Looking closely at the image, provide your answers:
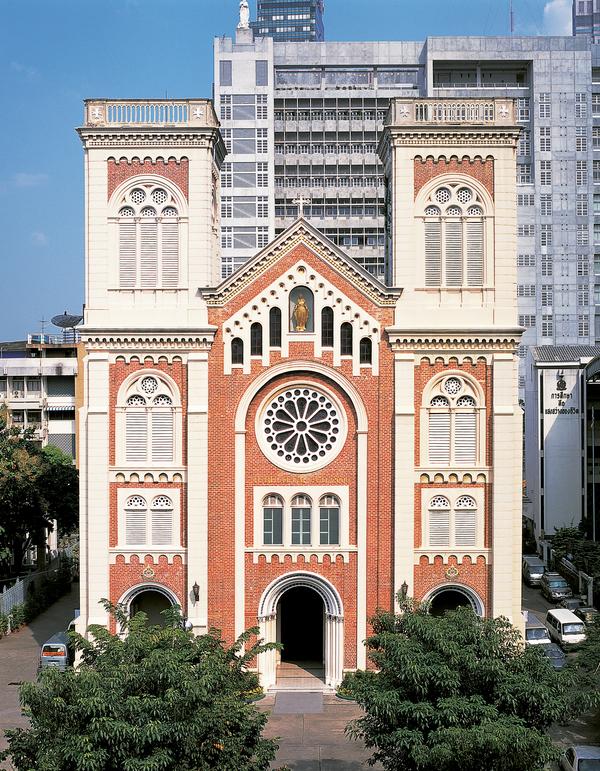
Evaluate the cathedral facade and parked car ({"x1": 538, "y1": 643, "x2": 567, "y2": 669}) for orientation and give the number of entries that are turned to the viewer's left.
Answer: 0

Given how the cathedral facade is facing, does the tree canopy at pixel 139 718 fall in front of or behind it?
in front

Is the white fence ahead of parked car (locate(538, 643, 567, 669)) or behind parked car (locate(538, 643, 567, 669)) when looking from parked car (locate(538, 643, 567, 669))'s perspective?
behind

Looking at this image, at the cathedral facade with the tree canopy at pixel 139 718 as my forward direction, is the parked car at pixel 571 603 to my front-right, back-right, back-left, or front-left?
back-left

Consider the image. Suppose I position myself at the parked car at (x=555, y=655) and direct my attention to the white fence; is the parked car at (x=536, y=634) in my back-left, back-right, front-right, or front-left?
front-right

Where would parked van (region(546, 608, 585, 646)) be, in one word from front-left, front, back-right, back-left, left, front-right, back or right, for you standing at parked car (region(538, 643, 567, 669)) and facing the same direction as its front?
back-left

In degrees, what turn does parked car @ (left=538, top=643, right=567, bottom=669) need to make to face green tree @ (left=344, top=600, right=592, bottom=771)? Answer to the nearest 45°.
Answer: approximately 45° to its right

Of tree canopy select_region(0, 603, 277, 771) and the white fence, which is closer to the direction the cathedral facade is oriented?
the tree canopy

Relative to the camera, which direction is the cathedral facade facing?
toward the camera

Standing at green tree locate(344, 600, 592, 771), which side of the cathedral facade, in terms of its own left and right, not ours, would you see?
front
